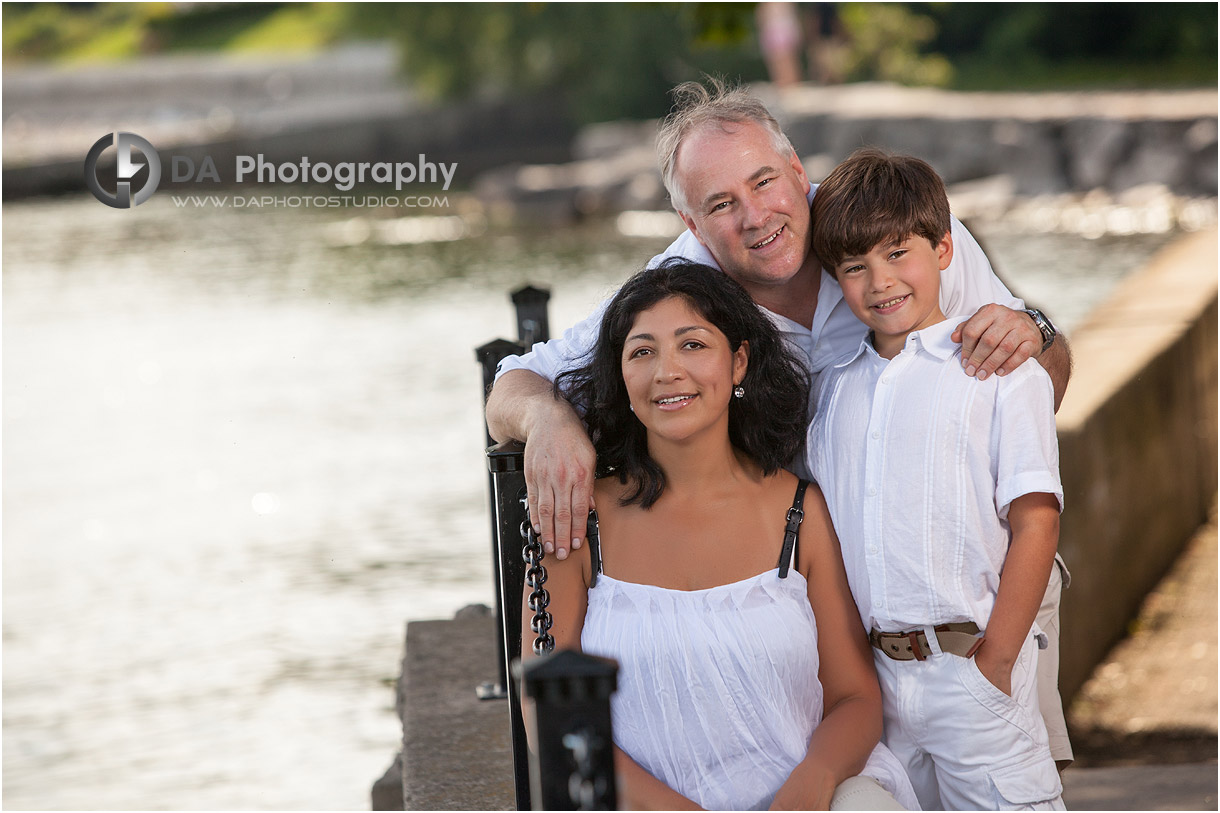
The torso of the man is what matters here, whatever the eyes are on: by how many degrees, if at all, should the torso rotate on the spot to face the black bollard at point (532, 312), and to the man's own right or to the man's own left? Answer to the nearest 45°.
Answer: approximately 135° to the man's own right

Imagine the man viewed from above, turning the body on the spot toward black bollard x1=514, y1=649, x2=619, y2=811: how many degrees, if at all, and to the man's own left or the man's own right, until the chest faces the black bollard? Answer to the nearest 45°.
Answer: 0° — they already face it

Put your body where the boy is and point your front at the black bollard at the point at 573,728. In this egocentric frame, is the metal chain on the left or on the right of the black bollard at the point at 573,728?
right

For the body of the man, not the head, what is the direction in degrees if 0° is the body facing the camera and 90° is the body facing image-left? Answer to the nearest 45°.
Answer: approximately 0°
